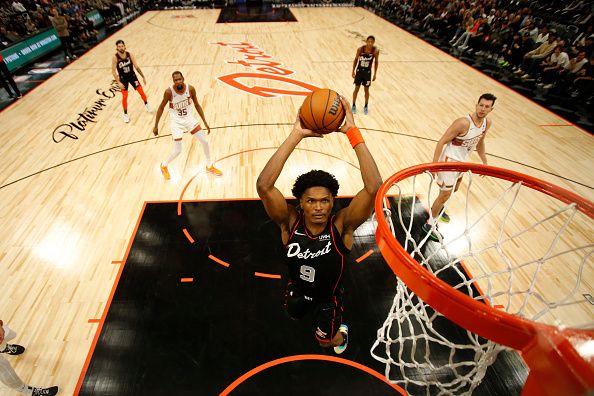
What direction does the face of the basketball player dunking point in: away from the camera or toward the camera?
toward the camera

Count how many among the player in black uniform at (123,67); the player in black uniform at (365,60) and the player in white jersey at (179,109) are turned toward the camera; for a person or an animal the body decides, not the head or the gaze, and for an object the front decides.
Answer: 3

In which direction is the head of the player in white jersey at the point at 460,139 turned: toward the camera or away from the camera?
toward the camera

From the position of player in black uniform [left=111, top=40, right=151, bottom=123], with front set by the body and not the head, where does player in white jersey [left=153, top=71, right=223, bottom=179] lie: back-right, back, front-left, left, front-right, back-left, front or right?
front

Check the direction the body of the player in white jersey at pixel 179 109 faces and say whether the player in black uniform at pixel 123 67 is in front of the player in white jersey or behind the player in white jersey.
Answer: behind

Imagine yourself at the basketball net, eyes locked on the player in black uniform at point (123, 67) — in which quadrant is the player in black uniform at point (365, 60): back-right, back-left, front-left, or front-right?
front-right

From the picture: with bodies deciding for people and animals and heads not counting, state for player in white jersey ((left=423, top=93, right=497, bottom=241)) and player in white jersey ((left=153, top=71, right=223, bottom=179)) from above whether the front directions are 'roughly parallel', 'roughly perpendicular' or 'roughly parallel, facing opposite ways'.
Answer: roughly parallel

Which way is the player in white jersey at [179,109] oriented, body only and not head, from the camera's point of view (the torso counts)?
toward the camera

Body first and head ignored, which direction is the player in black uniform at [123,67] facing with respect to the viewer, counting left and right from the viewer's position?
facing the viewer

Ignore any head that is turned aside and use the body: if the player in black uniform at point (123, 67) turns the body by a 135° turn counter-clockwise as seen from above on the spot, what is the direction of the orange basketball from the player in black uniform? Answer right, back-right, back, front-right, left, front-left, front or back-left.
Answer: back-right

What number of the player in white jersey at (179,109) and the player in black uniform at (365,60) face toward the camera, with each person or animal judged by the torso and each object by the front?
2

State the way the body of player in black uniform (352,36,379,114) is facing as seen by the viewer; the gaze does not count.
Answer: toward the camera

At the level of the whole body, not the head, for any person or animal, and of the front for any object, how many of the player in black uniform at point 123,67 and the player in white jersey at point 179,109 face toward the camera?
2

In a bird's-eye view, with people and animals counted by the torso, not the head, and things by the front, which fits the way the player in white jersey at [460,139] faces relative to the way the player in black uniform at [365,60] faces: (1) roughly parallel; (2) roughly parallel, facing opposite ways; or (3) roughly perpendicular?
roughly parallel

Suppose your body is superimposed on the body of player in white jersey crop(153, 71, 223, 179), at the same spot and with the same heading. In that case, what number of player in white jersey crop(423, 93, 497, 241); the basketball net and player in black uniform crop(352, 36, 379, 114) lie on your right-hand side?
0

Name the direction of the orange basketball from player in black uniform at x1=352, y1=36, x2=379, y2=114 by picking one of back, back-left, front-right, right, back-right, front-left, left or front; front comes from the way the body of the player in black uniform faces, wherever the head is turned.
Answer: front

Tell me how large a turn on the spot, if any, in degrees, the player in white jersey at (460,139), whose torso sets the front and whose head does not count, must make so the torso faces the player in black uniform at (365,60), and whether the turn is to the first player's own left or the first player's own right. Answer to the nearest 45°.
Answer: approximately 180°
